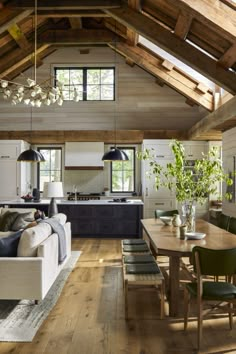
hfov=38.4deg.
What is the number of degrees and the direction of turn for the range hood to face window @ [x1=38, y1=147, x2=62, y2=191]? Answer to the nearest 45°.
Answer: approximately 135° to its right

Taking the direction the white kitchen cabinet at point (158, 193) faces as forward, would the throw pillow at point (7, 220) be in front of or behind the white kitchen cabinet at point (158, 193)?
in front

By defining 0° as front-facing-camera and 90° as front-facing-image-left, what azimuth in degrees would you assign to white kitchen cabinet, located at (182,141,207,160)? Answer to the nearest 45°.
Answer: approximately 0°

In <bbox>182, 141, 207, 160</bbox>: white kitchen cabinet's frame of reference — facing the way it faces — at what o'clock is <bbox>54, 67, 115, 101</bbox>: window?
The window is roughly at 3 o'clock from the white kitchen cabinet.

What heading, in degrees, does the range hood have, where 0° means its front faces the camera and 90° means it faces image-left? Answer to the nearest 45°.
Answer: approximately 0°

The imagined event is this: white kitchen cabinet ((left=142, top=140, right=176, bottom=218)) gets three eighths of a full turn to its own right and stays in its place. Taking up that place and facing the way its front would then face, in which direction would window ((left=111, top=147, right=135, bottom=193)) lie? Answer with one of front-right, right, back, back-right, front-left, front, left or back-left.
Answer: front

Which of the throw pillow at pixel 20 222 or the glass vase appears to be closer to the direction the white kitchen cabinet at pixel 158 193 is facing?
the glass vase

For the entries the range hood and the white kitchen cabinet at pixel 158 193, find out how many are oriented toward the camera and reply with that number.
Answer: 2
